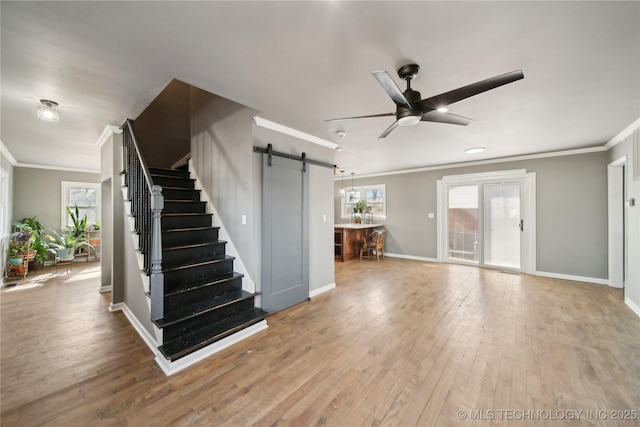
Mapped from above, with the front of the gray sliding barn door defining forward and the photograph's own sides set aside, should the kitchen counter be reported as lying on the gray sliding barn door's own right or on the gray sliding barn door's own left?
on the gray sliding barn door's own left

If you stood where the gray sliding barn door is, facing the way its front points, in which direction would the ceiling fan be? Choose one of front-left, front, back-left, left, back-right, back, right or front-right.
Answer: front

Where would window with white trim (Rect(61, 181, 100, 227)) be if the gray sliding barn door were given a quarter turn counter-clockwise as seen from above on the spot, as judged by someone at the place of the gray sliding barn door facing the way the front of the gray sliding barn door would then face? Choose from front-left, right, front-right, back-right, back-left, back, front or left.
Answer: left

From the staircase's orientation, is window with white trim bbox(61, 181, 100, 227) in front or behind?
behind

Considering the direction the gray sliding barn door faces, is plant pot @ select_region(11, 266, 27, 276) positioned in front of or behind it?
behind

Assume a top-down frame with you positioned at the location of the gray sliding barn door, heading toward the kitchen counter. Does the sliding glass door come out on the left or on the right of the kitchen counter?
right

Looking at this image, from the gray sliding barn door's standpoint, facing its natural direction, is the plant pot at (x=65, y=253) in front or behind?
behind

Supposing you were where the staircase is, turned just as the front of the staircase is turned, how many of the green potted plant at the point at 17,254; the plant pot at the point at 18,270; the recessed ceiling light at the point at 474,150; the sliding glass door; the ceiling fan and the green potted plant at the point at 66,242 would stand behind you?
3

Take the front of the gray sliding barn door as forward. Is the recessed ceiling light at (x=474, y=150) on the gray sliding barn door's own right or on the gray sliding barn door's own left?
on the gray sliding barn door's own left

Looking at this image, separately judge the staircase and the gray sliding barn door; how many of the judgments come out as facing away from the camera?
0

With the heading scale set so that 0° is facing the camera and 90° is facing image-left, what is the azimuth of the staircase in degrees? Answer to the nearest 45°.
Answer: approximately 315°
